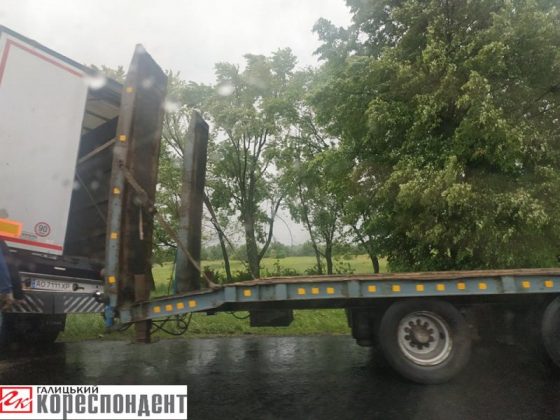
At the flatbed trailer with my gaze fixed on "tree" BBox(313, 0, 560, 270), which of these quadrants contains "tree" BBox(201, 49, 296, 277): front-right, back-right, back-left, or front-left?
front-left

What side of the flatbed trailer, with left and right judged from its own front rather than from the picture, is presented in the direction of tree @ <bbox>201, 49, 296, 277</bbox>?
left

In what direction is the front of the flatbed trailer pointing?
to the viewer's right

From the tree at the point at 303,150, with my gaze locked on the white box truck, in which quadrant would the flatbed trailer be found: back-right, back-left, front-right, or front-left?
front-left

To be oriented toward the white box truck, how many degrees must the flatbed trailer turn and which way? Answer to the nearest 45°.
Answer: approximately 180°

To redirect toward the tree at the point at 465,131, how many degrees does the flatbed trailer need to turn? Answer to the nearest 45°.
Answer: approximately 45° to its left

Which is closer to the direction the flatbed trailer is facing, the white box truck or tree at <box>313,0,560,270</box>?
the tree

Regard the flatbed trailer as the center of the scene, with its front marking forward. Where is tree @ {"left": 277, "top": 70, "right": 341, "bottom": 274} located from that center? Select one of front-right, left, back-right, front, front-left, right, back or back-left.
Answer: left
